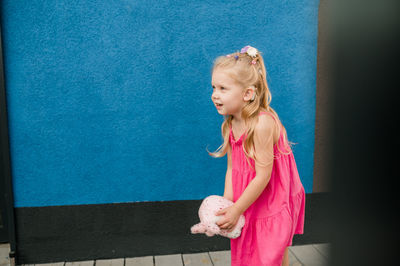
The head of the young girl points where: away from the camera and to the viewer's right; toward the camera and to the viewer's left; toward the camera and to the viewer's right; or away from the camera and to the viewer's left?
toward the camera and to the viewer's left

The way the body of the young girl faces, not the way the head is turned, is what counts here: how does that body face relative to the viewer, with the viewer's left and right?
facing the viewer and to the left of the viewer
